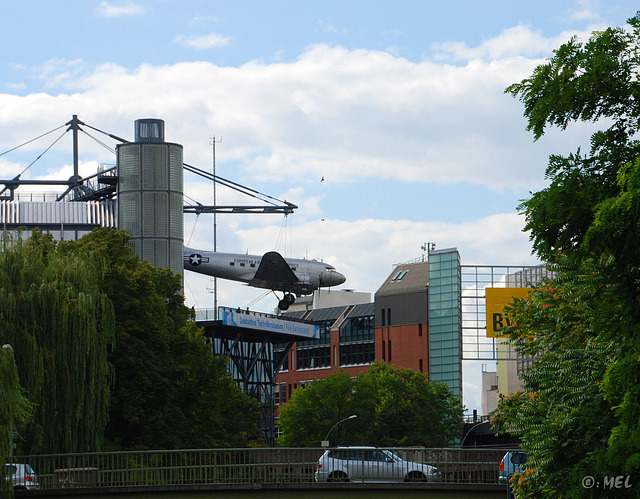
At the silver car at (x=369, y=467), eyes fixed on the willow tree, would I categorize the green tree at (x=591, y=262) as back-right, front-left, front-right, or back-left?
back-left

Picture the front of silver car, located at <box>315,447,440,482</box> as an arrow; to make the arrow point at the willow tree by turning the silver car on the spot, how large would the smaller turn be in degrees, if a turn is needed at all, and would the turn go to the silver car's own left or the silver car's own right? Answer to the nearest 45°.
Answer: approximately 180°

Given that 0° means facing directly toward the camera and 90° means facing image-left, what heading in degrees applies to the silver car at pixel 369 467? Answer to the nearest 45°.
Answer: approximately 270°

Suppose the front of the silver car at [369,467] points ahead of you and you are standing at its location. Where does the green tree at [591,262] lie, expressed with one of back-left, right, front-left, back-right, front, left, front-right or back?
right

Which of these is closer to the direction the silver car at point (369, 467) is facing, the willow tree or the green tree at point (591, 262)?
the green tree

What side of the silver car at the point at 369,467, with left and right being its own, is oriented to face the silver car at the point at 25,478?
back

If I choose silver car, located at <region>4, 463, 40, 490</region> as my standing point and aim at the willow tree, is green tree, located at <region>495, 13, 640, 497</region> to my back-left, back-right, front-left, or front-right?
back-right
